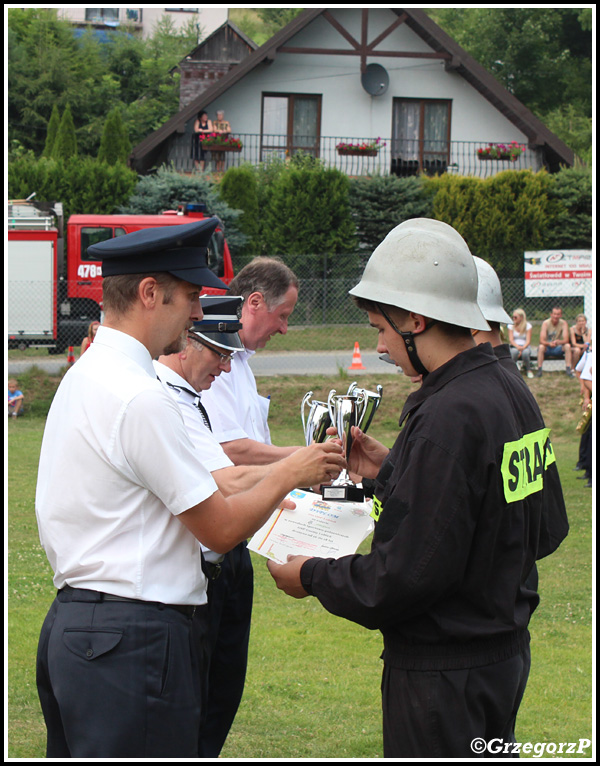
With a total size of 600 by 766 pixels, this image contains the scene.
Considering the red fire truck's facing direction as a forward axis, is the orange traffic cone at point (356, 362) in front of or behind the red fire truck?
in front

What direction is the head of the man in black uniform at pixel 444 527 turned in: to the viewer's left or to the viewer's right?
to the viewer's left

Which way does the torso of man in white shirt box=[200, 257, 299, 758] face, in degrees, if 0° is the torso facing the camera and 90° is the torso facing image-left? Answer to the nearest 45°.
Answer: approximately 270°

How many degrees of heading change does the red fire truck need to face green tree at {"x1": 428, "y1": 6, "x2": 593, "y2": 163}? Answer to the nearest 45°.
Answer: approximately 45° to its left

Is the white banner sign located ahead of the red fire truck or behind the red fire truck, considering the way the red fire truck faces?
ahead

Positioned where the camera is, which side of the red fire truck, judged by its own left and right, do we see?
right

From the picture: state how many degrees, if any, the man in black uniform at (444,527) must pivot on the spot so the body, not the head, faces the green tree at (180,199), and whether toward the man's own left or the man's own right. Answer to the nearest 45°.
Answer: approximately 45° to the man's own right

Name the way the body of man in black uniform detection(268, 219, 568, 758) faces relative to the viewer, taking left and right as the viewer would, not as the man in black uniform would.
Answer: facing away from the viewer and to the left of the viewer

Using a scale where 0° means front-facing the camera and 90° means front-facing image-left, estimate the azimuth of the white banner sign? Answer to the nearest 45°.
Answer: approximately 0°

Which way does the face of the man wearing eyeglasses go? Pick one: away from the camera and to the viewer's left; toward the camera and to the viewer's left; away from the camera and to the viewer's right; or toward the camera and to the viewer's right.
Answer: toward the camera and to the viewer's right

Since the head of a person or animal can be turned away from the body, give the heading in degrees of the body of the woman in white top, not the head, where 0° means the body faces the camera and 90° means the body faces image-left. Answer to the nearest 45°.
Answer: approximately 0°

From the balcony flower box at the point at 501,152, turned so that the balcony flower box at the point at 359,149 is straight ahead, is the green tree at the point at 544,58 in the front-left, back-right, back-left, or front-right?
back-right
